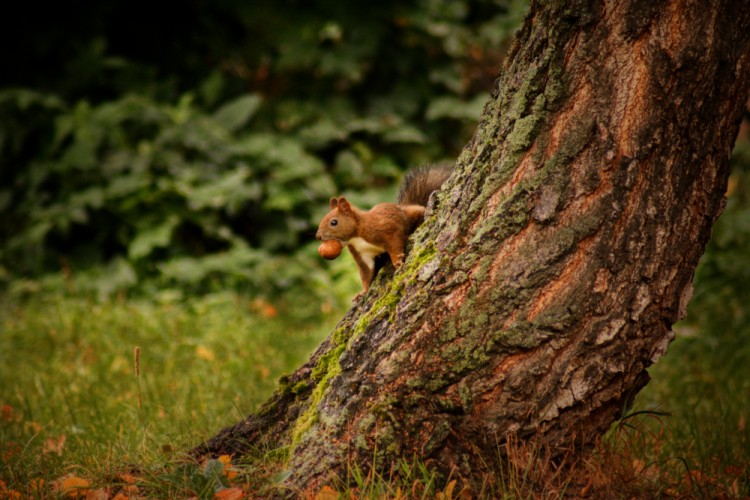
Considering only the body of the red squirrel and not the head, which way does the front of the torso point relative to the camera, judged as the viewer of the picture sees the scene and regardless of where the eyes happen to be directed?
to the viewer's left

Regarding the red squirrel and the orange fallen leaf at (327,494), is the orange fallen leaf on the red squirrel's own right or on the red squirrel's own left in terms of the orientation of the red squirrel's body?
on the red squirrel's own left

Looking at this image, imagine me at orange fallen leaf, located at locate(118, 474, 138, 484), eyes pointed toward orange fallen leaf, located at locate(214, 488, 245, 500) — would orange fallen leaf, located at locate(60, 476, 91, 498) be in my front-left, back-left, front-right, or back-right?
back-right

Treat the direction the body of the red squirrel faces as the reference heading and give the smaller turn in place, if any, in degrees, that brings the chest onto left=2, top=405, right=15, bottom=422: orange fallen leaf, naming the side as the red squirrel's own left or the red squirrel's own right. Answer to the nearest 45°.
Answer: approximately 45° to the red squirrel's own right
